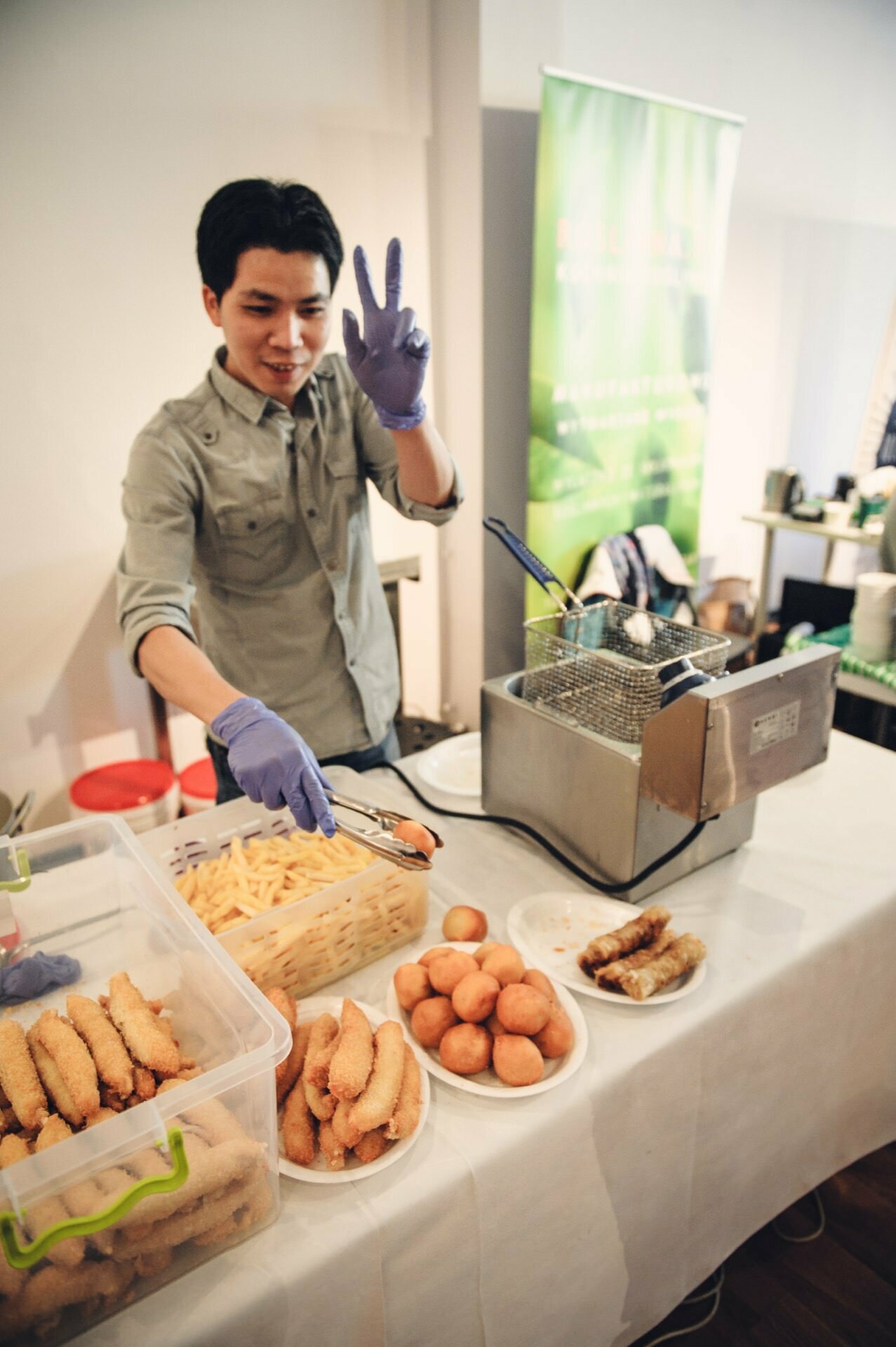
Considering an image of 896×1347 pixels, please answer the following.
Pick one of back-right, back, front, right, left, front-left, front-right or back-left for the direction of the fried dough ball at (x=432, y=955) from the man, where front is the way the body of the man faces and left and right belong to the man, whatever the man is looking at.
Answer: front-right

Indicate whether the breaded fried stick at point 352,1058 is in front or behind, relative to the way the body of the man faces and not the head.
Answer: in front

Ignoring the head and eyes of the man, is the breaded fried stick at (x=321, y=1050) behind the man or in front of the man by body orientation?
in front

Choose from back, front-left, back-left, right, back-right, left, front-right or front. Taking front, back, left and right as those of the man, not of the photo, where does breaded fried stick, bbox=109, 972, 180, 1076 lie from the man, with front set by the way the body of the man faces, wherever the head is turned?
front-right

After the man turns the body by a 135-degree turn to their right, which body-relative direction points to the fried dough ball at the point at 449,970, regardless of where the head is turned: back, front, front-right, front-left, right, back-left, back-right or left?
left

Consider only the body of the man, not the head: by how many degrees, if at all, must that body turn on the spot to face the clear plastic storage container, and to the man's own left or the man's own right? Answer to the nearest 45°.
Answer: approximately 45° to the man's own right

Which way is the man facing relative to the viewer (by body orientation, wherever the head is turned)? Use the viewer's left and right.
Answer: facing the viewer and to the right of the viewer

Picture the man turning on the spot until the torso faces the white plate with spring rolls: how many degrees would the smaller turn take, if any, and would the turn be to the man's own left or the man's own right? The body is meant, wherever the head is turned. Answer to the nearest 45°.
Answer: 0° — they already face it

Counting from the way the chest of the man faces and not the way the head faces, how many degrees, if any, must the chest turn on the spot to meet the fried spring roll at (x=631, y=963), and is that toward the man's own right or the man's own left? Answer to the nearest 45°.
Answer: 0° — they already face it

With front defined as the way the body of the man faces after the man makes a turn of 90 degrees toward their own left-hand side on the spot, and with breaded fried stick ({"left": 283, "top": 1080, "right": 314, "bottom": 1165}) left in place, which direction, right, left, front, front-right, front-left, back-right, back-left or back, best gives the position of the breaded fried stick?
back-right

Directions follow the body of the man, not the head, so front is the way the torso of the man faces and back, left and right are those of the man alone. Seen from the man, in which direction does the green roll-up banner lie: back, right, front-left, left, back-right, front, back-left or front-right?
left
